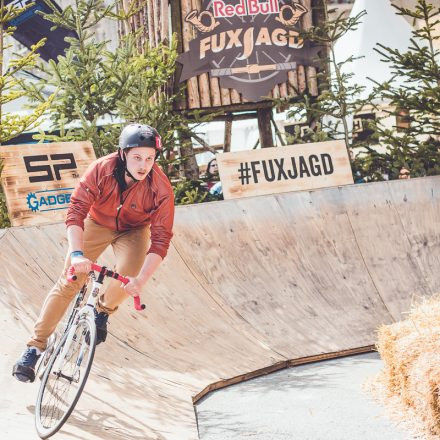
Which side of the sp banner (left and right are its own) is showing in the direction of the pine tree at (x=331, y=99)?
left

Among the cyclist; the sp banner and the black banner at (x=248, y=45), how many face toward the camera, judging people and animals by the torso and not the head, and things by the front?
3

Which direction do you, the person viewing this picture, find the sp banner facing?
facing the viewer

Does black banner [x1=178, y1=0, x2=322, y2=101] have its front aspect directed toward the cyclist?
yes

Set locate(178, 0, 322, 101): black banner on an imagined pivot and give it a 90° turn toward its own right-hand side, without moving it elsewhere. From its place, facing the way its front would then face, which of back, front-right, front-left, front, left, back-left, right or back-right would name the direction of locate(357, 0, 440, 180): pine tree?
back-left

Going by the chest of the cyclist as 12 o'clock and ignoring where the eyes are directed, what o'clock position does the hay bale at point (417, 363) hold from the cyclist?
The hay bale is roughly at 10 o'clock from the cyclist.

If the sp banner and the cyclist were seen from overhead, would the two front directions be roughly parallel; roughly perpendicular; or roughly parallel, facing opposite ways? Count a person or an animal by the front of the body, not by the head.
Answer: roughly parallel

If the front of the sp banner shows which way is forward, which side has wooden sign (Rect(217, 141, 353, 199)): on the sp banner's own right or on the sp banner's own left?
on the sp banner's own left

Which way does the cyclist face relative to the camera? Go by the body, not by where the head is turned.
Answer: toward the camera

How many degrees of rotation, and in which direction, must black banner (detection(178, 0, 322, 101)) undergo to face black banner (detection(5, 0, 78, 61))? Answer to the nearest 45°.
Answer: approximately 135° to its right

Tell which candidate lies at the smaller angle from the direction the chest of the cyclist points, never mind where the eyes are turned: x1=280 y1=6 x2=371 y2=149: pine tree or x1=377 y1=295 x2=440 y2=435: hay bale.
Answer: the hay bale

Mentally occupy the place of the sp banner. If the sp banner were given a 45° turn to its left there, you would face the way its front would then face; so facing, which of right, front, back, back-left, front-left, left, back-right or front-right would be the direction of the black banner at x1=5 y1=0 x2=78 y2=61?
back-left

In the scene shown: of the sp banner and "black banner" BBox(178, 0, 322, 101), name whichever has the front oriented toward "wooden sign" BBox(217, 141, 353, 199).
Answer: the black banner

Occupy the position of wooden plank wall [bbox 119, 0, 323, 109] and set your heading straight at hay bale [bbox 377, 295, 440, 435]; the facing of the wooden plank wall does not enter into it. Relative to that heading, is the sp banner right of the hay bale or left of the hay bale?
right

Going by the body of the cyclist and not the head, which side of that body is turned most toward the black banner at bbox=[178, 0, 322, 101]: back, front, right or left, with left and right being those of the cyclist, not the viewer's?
back

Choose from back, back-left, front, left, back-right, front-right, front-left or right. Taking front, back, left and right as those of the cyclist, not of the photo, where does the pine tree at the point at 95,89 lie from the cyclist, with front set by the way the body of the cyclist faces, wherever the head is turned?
back

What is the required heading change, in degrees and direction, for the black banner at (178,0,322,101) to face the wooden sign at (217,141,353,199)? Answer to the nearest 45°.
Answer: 0° — it already faces it

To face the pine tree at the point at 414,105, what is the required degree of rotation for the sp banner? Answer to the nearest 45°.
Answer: approximately 90° to its left

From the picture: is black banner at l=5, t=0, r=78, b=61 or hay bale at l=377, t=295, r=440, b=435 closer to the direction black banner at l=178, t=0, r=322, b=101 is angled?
the hay bale
